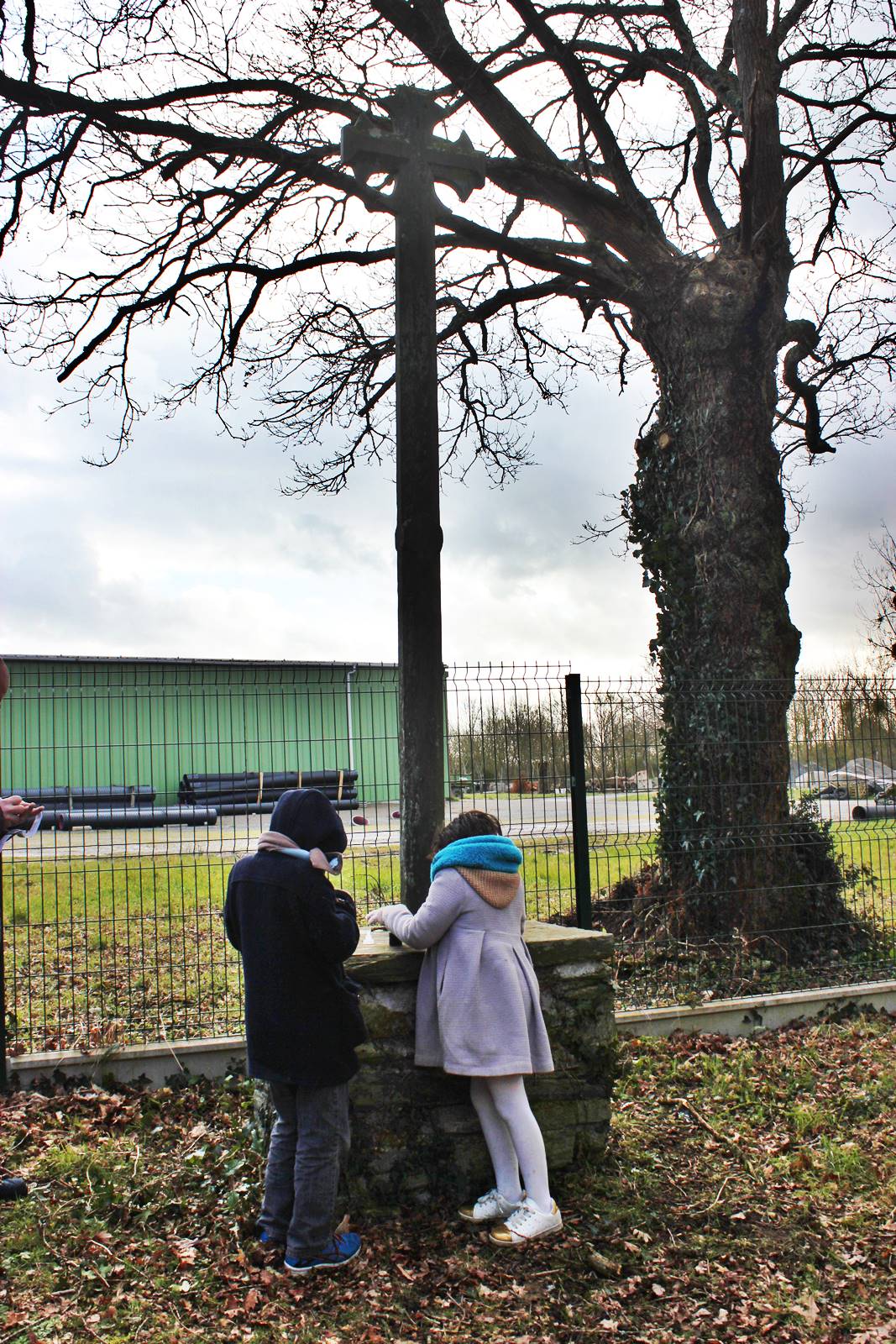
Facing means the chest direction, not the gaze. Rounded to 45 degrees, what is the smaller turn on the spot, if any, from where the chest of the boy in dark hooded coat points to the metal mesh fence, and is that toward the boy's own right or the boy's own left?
approximately 45° to the boy's own left

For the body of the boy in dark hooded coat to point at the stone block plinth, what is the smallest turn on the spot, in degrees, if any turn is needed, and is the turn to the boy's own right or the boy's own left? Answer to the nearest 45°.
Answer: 0° — they already face it

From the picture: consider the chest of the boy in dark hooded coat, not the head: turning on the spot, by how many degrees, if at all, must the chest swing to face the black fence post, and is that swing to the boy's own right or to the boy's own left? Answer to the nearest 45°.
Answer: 0° — they already face it

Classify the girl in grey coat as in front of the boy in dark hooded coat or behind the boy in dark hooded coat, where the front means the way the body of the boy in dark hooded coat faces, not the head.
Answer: in front

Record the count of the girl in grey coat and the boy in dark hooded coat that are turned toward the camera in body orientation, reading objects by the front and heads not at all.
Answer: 0

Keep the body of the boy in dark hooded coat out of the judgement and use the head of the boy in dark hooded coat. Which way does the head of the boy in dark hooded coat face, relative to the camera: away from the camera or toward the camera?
away from the camera

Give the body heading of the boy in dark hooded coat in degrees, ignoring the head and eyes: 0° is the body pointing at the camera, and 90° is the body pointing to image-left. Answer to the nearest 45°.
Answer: approximately 225°

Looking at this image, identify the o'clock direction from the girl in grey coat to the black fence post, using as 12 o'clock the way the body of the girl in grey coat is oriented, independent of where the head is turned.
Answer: The black fence post is roughly at 2 o'clock from the girl in grey coat.

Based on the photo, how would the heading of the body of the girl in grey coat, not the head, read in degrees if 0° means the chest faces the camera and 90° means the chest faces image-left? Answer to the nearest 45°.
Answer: approximately 135°
